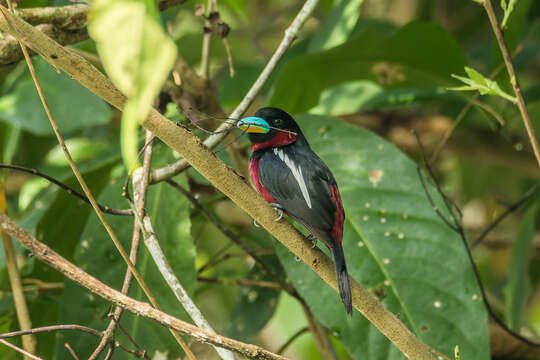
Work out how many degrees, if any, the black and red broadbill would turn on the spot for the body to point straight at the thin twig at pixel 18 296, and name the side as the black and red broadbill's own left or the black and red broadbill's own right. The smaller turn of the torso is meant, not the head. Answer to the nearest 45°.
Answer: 0° — it already faces it

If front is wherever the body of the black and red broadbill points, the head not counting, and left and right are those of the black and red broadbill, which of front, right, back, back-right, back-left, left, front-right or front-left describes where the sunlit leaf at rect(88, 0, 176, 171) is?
left

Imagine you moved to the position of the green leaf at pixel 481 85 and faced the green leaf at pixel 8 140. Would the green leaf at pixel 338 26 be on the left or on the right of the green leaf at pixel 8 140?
right

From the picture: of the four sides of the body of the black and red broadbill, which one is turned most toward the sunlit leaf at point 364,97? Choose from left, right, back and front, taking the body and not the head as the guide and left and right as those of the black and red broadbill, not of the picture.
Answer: right

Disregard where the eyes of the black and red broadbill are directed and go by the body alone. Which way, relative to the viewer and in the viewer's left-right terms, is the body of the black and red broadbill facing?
facing to the left of the viewer

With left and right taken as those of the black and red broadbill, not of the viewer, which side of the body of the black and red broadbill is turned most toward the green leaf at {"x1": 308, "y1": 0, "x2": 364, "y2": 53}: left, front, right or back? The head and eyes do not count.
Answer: right
